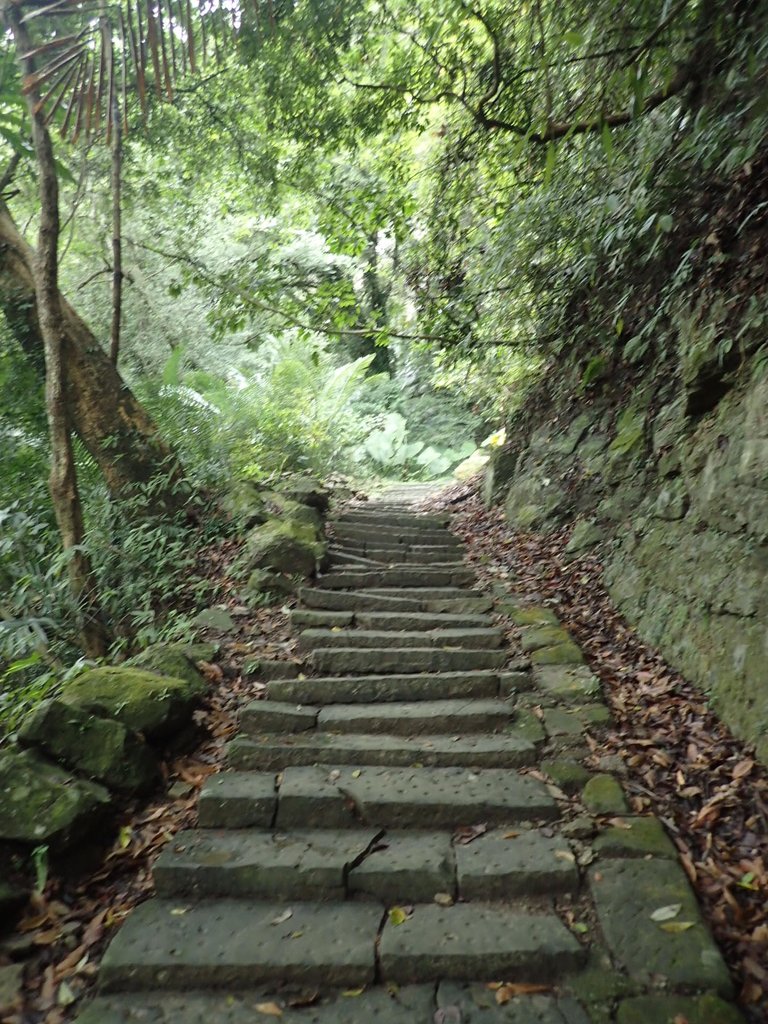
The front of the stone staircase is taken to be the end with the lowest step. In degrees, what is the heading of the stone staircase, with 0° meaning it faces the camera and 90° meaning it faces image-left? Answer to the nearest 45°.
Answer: approximately 0°

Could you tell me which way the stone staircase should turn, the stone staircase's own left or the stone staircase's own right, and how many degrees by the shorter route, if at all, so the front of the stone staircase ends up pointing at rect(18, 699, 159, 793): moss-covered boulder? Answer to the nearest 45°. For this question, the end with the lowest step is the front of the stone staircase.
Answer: approximately 90° to the stone staircase's own right

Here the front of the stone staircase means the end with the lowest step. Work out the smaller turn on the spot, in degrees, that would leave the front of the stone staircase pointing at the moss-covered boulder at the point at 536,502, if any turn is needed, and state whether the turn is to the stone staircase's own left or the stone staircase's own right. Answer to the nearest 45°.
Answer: approximately 180°

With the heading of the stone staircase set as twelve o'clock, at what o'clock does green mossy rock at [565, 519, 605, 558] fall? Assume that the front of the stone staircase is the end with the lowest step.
The green mossy rock is roughly at 7 o'clock from the stone staircase.

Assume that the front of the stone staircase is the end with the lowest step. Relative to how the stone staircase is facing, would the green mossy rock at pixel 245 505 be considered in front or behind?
behind

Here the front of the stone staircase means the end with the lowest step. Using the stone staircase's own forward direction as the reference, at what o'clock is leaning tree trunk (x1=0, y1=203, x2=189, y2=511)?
The leaning tree trunk is roughly at 5 o'clock from the stone staircase.

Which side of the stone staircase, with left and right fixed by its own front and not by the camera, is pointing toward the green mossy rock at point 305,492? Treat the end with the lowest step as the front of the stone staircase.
back
